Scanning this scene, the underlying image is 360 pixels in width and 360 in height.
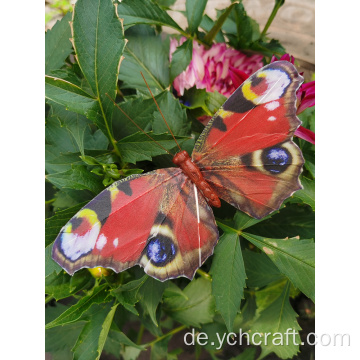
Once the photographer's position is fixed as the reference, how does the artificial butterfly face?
facing away from the viewer and to the left of the viewer
